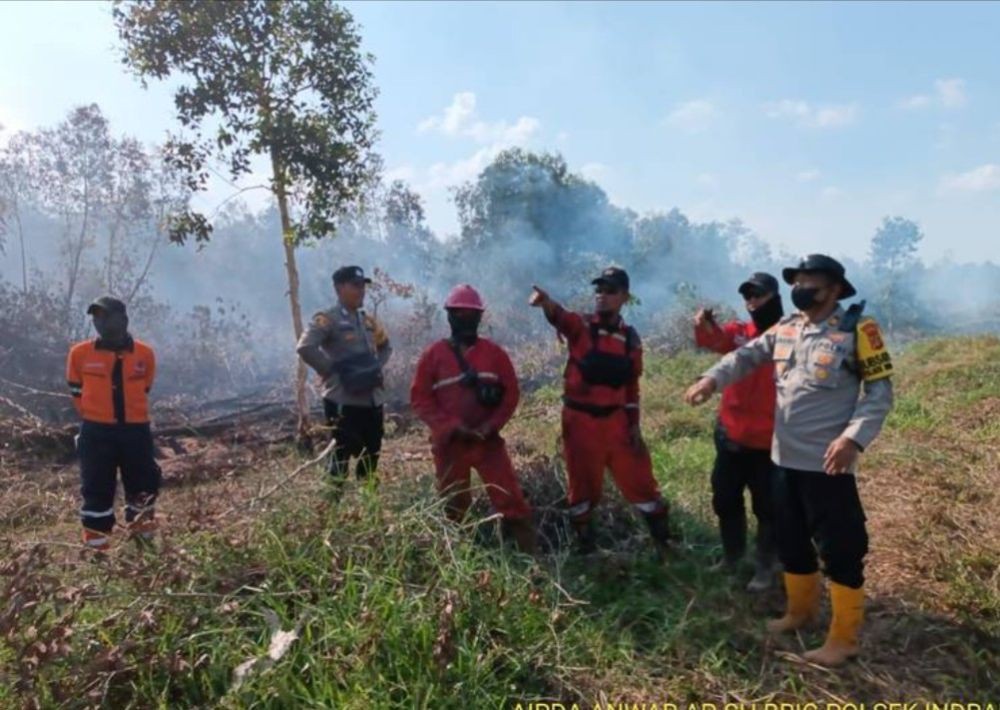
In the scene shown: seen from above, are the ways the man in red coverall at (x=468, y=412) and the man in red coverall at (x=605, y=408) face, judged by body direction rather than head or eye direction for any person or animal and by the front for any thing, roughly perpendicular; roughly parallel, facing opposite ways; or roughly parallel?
roughly parallel

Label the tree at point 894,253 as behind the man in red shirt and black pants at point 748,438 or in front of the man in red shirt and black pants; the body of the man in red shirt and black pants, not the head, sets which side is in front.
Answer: behind

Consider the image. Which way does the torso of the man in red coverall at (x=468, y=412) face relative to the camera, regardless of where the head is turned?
toward the camera

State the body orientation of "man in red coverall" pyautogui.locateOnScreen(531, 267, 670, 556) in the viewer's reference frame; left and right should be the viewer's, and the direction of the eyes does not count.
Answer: facing the viewer

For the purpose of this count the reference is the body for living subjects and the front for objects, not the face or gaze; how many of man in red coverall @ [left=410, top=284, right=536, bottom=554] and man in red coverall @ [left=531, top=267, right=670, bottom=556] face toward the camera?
2

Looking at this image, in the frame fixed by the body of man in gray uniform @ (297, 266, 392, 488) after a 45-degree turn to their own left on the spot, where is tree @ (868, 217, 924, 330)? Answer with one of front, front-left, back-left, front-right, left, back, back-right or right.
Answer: front-left

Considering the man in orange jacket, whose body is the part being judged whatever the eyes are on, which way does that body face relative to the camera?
toward the camera

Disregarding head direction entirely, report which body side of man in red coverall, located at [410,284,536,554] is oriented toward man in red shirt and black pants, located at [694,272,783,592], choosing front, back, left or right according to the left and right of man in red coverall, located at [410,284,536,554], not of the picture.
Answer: left

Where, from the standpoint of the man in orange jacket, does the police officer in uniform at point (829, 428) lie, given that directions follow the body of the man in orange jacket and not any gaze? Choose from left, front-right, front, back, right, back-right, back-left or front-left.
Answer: front-left

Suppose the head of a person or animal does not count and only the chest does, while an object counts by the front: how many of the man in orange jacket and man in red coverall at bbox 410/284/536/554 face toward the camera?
2

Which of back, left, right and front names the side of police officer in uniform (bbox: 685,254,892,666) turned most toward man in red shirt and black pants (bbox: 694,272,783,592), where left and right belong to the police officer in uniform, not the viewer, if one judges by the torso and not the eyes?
right

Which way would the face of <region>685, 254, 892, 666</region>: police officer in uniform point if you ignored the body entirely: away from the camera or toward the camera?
toward the camera

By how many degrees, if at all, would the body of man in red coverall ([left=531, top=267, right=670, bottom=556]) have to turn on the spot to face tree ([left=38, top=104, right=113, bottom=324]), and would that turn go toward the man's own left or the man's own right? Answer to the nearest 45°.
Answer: approximately 135° to the man's own right

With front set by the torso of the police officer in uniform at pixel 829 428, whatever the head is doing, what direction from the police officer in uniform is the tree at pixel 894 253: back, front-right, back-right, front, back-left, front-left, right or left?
back-right

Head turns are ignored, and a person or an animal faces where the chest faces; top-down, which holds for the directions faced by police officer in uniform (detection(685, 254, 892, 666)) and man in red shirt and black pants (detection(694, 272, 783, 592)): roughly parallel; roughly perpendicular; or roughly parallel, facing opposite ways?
roughly parallel

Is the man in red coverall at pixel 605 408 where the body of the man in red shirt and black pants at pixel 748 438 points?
no

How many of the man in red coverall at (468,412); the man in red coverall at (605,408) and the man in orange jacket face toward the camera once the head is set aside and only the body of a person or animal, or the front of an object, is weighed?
3

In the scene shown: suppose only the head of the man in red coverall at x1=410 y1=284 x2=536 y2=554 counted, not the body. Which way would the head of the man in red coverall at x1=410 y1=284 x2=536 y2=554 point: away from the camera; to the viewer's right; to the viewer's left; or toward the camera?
toward the camera

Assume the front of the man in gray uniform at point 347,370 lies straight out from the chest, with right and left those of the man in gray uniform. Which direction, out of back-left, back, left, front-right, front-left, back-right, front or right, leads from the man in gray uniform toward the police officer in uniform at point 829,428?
front
